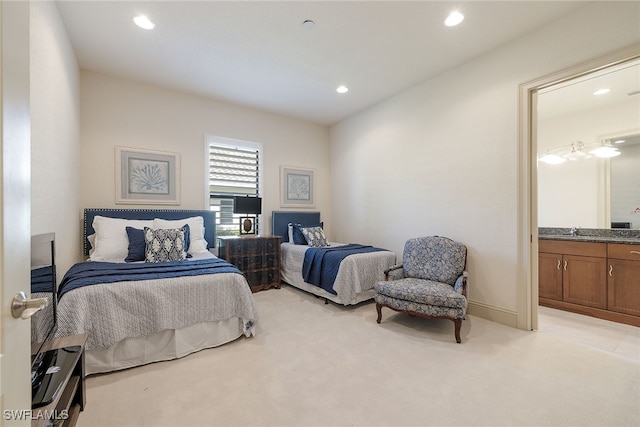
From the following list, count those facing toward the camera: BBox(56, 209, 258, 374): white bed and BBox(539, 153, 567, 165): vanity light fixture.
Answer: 2

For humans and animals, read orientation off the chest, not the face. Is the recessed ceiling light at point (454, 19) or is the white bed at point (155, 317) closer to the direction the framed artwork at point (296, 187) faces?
the recessed ceiling light

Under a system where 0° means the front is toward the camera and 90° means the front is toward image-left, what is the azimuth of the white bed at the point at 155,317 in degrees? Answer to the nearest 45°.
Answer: approximately 0°

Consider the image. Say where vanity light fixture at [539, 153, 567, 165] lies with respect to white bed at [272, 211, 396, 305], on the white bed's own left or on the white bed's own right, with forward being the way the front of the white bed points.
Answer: on the white bed's own left

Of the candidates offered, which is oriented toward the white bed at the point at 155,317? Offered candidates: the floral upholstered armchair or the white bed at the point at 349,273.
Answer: the floral upholstered armchair

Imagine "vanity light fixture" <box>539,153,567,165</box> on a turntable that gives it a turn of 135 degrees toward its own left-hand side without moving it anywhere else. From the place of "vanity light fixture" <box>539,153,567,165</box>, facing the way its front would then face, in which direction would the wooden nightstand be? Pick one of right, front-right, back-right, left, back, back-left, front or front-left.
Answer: back

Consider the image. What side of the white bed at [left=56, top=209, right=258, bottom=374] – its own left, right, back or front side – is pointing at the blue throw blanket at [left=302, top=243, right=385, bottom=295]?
left

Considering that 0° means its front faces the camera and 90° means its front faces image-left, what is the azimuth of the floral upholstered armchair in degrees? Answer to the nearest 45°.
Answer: approximately 45°

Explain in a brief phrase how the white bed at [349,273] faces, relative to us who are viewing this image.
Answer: facing the viewer and to the right of the viewer

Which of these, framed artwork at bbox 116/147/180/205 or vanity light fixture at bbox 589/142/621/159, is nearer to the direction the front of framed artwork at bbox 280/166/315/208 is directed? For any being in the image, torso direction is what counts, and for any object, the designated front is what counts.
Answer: the vanity light fixture

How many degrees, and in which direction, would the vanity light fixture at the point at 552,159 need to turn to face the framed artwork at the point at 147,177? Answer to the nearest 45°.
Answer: approximately 45° to its right
